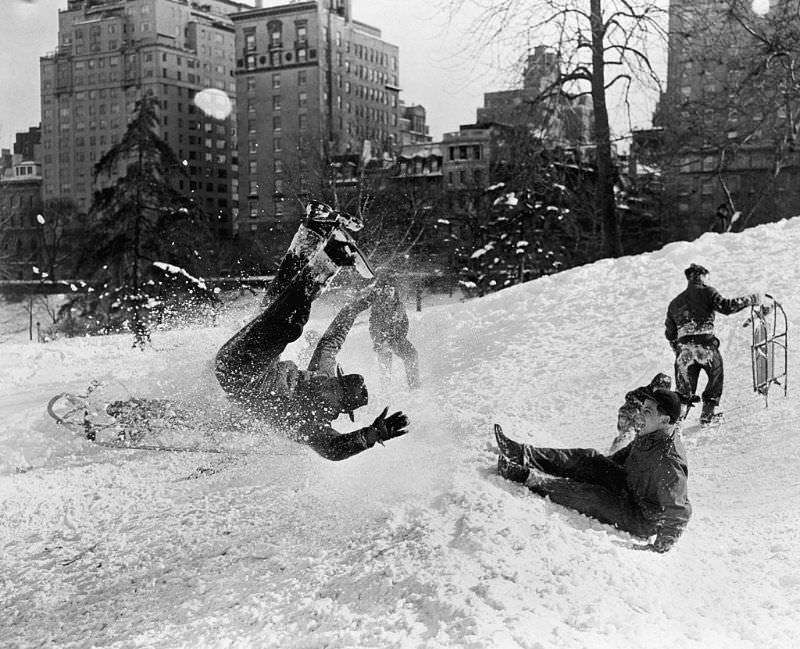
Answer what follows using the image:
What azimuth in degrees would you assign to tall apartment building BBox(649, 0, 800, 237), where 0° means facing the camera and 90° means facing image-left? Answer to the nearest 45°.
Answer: approximately 0°

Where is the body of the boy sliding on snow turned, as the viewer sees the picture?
to the viewer's left

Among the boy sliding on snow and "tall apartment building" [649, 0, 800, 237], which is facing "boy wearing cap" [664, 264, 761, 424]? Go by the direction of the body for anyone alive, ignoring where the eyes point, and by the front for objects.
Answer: the tall apartment building

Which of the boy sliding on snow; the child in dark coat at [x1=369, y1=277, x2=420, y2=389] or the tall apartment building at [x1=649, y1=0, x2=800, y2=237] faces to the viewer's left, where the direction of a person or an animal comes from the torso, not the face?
the boy sliding on snow

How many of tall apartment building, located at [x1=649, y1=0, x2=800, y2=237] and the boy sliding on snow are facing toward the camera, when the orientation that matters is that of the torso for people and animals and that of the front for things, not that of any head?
1

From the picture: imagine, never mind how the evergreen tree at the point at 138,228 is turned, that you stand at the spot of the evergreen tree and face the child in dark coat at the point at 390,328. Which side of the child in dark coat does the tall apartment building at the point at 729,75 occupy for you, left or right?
left

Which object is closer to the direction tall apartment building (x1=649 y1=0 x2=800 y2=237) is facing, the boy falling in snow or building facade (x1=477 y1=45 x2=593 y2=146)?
the boy falling in snow
